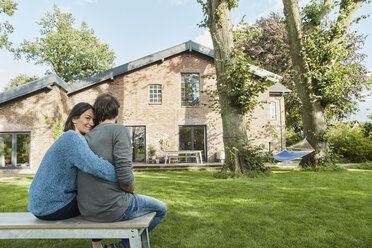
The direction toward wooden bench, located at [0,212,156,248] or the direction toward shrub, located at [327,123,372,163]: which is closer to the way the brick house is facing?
the wooden bench

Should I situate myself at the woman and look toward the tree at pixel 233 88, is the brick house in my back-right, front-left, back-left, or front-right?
front-left

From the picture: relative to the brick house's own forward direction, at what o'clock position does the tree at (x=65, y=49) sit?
The tree is roughly at 5 o'clock from the brick house.

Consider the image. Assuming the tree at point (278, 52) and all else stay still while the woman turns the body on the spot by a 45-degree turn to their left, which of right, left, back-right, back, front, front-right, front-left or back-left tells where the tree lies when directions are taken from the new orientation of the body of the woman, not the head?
front-right

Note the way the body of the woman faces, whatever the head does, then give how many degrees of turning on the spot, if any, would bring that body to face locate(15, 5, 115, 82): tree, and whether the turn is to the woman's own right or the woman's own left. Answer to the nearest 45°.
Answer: approximately 45° to the woman's own left

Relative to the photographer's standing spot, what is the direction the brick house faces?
facing the viewer

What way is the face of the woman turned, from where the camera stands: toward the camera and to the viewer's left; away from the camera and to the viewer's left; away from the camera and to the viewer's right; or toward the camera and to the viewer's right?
toward the camera and to the viewer's right

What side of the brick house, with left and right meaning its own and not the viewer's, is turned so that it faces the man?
front

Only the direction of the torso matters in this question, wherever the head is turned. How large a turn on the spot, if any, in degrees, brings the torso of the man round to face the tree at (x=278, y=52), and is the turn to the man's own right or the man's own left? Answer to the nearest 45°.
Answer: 0° — they already face it

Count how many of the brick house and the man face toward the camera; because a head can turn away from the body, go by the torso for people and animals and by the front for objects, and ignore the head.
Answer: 1

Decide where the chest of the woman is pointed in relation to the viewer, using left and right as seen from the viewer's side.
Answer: facing away from the viewer and to the right of the viewer

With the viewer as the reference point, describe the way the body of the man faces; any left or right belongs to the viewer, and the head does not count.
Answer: facing away from the viewer and to the right of the viewer

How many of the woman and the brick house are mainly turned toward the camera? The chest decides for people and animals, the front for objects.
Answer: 1
